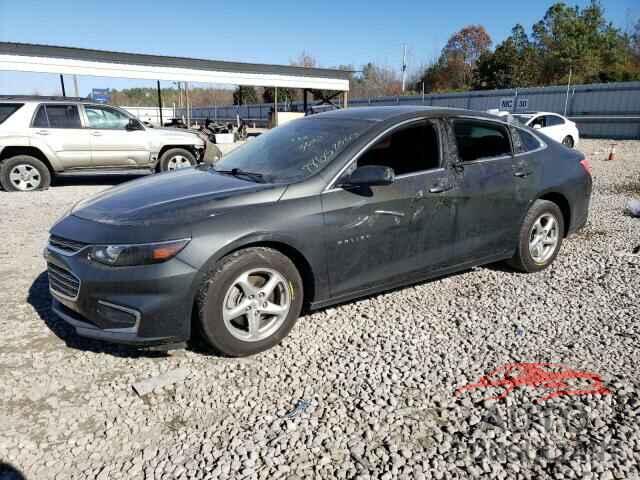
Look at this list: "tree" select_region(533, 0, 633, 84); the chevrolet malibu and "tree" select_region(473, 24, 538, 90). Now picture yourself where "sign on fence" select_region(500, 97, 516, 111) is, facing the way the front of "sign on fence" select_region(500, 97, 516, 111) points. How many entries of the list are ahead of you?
1

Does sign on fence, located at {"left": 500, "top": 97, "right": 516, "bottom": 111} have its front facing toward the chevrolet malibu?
yes

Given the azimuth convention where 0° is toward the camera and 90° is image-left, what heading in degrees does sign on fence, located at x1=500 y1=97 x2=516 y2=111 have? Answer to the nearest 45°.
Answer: approximately 0°

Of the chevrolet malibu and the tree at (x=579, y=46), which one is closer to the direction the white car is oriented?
the chevrolet malibu

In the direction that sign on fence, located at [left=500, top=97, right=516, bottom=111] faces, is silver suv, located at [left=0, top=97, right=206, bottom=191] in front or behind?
in front

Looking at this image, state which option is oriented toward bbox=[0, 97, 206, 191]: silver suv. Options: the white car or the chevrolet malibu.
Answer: the white car

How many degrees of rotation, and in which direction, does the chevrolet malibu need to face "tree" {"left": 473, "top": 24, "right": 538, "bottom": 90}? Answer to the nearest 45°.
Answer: approximately 135° to its right

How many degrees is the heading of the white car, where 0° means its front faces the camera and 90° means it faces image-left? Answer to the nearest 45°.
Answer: approximately 45°

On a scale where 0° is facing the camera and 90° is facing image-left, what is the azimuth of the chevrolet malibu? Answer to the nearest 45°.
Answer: approximately 45°

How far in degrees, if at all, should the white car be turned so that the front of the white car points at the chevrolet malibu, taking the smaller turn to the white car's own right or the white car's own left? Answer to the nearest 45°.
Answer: approximately 45° to the white car's own left

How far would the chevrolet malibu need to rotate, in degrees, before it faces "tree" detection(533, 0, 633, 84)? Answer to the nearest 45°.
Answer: approximately 180°
